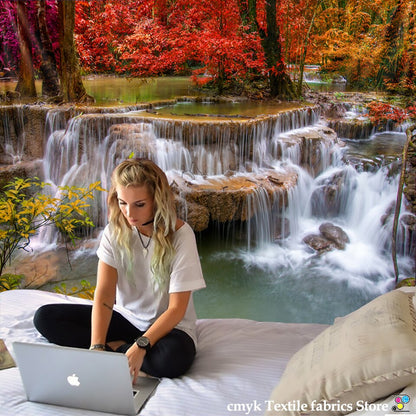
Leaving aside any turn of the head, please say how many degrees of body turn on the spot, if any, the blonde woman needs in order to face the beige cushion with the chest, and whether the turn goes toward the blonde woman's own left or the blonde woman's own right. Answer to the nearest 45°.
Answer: approximately 90° to the blonde woman's own left

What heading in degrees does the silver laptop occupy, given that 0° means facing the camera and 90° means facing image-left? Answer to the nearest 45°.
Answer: approximately 225°

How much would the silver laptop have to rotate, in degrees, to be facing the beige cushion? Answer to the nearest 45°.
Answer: approximately 90° to its right

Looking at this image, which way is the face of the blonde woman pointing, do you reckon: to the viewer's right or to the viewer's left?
to the viewer's left

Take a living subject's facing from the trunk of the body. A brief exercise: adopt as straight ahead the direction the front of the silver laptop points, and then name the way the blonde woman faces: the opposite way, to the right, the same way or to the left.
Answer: the opposite way
